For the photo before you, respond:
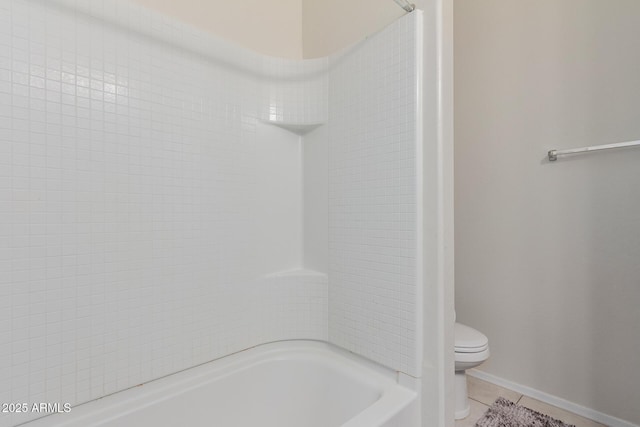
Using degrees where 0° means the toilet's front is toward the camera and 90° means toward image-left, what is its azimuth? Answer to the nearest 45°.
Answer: approximately 315°

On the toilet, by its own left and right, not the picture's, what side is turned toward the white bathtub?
right
